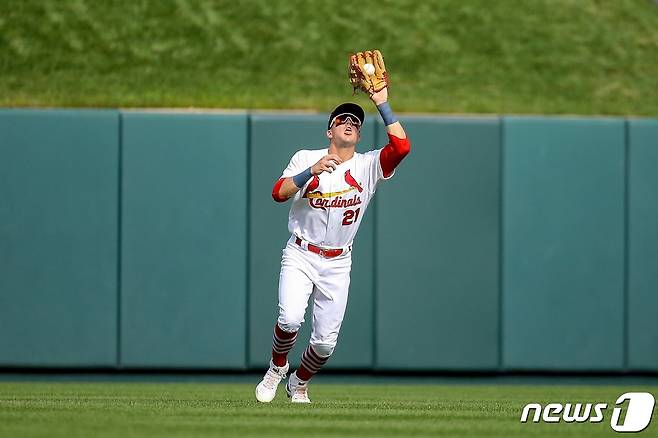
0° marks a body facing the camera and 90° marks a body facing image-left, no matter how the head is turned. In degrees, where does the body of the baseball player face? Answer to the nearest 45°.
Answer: approximately 0°
